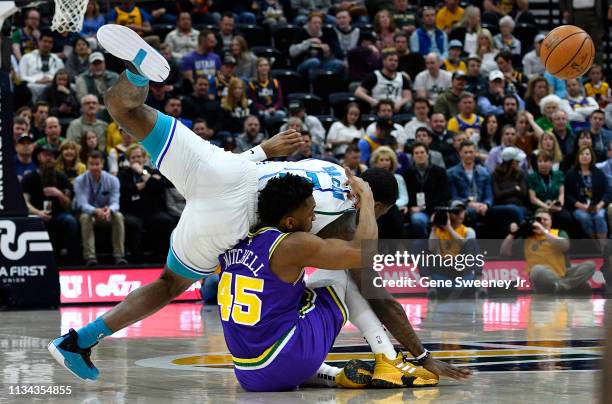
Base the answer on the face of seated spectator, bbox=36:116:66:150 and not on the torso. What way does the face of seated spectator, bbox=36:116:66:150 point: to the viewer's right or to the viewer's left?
to the viewer's right

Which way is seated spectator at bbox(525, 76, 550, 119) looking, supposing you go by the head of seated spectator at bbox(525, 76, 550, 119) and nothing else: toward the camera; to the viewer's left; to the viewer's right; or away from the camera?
toward the camera

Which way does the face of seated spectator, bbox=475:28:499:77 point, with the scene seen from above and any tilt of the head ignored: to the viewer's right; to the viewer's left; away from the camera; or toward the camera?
toward the camera

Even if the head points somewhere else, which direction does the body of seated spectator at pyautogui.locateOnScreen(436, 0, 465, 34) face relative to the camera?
toward the camera

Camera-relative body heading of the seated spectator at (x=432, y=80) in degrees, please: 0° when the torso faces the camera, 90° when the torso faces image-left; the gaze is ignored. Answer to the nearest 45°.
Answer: approximately 0°

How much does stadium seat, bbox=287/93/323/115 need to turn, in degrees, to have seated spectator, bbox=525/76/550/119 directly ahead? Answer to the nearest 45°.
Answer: approximately 90° to its left

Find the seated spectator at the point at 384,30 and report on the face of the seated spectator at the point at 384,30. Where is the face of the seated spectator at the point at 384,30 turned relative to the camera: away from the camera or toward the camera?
toward the camera

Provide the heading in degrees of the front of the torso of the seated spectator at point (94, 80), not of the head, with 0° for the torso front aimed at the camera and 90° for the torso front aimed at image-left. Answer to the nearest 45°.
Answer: approximately 0°

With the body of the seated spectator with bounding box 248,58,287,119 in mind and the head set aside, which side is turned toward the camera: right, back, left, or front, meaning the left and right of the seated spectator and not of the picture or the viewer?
front

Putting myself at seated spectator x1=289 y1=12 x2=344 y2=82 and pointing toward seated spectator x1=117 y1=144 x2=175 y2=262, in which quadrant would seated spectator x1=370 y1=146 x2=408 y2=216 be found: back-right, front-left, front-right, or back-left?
front-left

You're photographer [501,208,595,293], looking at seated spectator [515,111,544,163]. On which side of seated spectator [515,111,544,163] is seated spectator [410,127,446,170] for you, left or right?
left

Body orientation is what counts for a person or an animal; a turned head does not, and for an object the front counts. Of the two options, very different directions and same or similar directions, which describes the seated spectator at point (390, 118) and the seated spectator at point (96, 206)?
same or similar directions

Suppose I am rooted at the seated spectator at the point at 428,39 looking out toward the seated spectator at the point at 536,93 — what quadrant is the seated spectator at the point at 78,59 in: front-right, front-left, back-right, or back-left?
back-right

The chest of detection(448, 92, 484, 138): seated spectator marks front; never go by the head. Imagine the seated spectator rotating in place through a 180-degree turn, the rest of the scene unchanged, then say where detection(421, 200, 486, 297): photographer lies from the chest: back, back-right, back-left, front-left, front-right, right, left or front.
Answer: back

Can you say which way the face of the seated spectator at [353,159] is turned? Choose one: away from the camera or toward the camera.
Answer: toward the camera

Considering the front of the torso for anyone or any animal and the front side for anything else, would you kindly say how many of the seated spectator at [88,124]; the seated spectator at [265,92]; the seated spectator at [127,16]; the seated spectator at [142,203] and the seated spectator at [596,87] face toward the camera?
5

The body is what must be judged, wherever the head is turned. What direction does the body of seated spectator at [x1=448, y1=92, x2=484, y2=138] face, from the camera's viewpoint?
toward the camera
